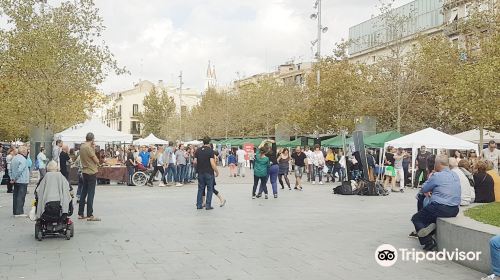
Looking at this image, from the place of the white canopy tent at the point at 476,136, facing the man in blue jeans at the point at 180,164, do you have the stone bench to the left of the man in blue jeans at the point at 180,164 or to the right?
left

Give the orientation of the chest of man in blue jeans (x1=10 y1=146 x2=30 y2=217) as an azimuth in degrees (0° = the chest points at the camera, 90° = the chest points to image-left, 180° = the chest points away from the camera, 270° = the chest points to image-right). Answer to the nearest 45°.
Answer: approximately 270°

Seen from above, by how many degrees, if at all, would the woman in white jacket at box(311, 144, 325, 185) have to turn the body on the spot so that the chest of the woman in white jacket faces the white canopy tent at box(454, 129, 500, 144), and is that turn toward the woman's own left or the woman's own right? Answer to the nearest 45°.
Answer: approximately 135° to the woman's own left

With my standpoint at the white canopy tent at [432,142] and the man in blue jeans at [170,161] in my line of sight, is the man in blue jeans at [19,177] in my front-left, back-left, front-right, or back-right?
front-left

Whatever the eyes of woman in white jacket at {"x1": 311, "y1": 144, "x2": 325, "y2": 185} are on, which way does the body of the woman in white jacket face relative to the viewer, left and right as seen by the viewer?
facing the viewer

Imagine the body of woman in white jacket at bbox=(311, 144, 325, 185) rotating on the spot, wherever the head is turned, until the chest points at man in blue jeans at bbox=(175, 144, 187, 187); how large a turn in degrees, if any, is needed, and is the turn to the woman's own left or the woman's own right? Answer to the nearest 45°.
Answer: approximately 45° to the woman's own right

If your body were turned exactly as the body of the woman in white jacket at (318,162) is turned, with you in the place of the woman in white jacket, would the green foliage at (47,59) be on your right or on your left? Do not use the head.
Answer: on your right

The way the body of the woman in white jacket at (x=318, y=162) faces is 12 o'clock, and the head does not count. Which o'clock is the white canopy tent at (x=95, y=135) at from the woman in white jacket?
The white canopy tent is roughly at 3 o'clock from the woman in white jacket.

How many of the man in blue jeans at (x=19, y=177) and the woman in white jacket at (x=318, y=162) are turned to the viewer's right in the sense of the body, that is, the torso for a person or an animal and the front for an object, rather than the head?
1
